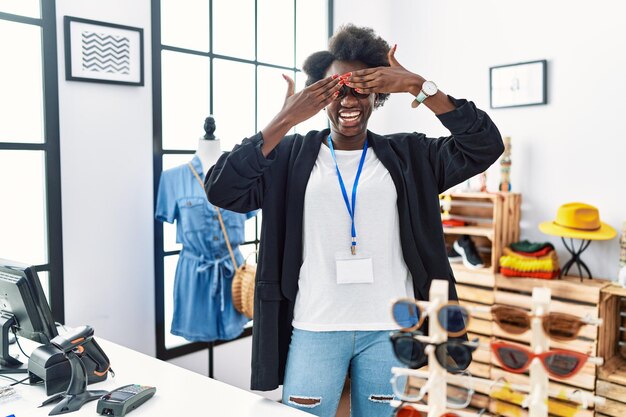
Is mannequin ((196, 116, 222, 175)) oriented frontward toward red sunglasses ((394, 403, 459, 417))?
yes

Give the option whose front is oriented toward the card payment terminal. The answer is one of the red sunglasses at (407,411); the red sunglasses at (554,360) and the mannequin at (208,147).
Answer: the mannequin

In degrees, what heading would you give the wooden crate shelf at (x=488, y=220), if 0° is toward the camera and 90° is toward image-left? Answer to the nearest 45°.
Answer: approximately 45°

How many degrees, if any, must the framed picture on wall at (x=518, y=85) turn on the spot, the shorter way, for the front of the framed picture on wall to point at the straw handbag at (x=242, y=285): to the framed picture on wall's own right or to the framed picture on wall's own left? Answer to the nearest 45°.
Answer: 0° — it already faces it

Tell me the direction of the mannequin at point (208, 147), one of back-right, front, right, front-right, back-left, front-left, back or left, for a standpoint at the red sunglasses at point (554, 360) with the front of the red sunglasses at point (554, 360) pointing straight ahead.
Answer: back-right

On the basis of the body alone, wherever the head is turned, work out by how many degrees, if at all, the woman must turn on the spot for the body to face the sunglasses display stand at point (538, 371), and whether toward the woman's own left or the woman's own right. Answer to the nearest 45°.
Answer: approximately 45° to the woman's own left

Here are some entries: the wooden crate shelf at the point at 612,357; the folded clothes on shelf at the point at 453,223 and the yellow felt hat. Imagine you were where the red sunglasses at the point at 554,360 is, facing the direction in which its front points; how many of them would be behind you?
3

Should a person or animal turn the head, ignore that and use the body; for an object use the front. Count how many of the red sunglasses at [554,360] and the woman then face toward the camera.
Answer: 2
